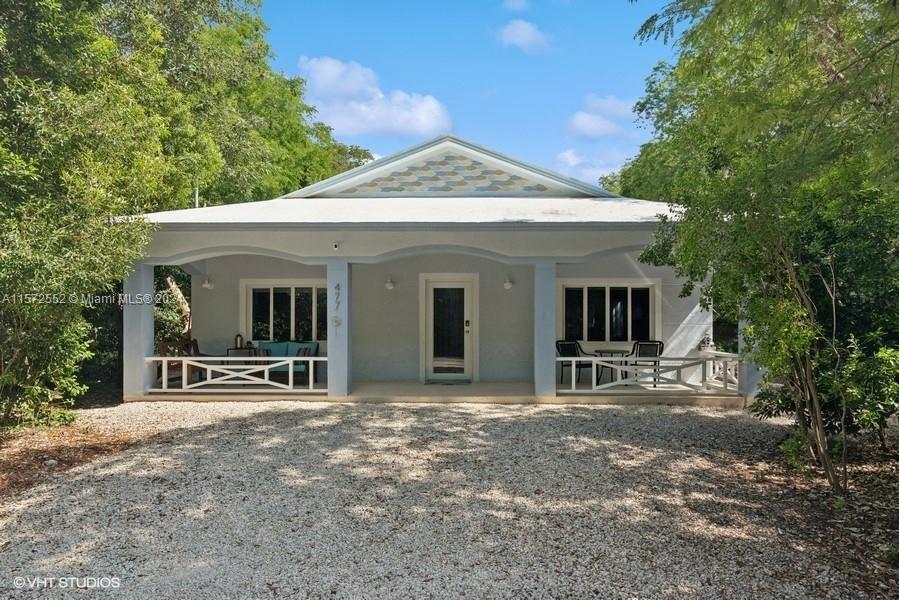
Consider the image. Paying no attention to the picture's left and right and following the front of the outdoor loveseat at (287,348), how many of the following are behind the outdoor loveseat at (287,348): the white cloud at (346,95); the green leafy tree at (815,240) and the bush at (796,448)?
1

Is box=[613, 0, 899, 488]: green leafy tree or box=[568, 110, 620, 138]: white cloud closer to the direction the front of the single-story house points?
the green leafy tree

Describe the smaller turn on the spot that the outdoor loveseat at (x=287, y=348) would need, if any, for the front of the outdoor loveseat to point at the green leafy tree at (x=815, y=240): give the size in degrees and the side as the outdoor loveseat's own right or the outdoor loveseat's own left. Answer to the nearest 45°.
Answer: approximately 45° to the outdoor loveseat's own left

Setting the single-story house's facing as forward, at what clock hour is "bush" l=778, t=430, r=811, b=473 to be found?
The bush is roughly at 11 o'clock from the single-story house.

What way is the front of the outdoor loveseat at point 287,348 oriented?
toward the camera

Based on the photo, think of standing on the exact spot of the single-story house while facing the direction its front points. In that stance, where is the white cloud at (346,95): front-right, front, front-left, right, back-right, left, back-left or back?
back

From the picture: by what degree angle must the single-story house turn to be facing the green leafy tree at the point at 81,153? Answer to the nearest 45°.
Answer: approximately 45° to its right

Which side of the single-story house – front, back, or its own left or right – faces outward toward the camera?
front

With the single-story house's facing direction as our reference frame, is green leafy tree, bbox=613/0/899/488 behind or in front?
in front

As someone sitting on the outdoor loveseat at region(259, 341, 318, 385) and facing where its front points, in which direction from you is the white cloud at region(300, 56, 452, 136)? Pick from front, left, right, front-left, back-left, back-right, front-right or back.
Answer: back

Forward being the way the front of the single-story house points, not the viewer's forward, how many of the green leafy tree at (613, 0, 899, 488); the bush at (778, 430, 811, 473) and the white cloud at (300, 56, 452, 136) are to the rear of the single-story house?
1

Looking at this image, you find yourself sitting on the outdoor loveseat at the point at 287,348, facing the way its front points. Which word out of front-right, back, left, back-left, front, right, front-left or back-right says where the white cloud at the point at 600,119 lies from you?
back-left

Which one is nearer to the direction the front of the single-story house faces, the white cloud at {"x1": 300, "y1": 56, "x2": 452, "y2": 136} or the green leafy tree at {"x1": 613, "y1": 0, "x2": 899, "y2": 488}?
the green leafy tree
